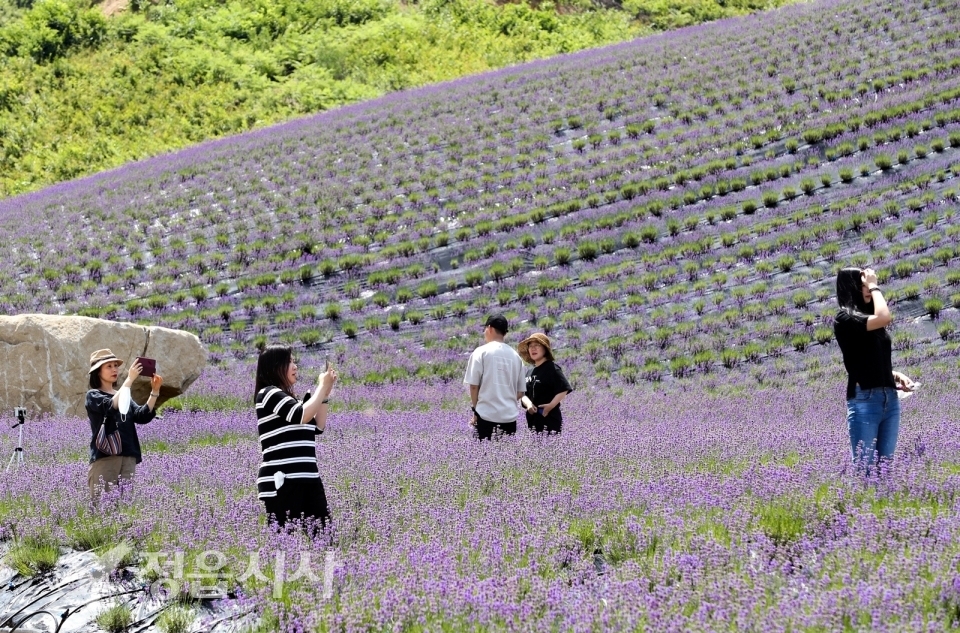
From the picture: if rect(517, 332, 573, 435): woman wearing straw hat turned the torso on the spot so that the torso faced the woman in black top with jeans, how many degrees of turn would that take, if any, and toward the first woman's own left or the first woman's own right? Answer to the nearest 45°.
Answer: approximately 90° to the first woman's own left

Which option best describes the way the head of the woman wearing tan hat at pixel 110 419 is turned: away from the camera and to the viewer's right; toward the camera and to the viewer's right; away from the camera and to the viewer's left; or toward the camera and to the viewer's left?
toward the camera and to the viewer's right

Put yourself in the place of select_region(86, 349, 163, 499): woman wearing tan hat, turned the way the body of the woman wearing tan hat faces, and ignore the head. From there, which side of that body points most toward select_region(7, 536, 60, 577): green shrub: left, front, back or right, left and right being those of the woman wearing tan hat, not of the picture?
right

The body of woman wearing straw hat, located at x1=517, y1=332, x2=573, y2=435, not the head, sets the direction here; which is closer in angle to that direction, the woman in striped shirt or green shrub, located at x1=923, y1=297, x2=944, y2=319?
the woman in striped shirt

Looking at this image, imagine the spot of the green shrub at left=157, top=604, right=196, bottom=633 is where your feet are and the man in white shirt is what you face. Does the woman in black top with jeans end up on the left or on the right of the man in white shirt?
right

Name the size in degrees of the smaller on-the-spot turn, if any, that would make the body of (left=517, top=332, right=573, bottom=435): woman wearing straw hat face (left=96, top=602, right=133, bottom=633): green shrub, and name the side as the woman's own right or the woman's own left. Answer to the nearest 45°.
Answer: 0° — they already face it

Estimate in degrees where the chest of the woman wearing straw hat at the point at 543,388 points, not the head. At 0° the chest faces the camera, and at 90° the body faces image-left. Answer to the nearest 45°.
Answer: approximately 45°

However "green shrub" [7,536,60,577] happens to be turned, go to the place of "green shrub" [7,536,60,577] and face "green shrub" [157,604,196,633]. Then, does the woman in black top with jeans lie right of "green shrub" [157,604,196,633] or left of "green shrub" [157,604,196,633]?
left

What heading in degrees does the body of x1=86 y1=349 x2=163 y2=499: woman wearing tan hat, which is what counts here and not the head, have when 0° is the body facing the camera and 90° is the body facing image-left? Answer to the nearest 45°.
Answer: approximately 315°

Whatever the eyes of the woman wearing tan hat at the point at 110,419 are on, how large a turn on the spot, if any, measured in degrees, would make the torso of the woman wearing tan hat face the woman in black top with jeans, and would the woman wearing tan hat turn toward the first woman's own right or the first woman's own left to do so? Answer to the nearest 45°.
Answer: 0° — they already face them

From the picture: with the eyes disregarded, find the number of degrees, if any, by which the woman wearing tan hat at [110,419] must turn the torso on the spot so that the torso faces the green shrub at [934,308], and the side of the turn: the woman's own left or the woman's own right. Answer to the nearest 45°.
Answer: approximately 45° to the woman's own left
